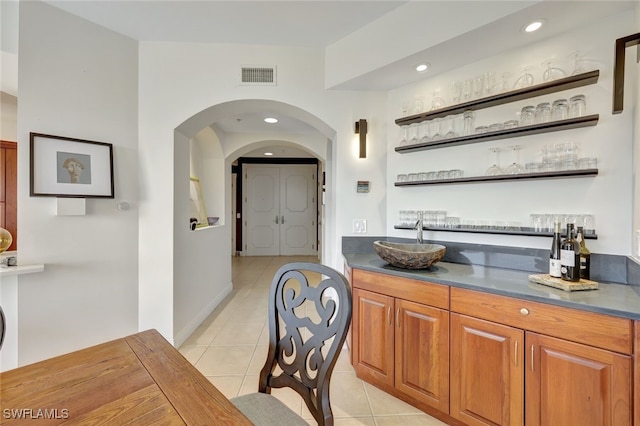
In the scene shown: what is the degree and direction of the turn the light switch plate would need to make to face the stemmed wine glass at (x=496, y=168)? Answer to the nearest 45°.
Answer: approximately 45° to its left

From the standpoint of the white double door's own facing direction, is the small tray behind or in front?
in front

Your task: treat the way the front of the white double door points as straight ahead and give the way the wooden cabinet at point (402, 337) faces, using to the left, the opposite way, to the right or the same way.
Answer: to the right

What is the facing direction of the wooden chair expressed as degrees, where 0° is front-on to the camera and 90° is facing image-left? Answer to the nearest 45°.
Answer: approximately 45°

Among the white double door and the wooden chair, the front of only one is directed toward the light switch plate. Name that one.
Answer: the white double door

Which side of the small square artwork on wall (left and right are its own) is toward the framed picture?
right
